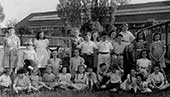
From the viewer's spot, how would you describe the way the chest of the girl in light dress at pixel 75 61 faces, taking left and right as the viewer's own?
facing the viewer

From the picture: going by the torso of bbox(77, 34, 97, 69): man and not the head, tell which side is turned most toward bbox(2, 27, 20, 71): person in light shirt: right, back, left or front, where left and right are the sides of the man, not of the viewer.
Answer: right

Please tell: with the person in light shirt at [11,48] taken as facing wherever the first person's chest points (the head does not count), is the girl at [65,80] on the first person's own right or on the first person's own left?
on the first person's own left

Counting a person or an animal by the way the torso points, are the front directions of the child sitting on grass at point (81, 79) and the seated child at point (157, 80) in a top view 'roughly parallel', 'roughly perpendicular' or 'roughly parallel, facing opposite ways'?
roughly parallel

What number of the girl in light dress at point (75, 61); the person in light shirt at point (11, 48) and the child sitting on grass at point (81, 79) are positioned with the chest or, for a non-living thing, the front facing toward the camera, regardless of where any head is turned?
3

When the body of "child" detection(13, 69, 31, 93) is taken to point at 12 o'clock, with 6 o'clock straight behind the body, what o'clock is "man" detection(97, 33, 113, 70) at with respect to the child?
The man is roughly at 9 o'clock from the child.

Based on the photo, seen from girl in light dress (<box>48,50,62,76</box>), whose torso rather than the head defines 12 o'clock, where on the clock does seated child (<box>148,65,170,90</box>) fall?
The seated child is roughly at 10 o'clock from the girl in light dress.

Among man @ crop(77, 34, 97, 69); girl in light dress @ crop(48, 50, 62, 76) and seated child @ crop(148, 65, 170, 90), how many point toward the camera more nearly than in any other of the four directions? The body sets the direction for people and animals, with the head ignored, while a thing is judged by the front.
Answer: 3

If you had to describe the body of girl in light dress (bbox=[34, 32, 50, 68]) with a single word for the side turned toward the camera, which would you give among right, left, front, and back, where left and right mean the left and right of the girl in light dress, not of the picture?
front
